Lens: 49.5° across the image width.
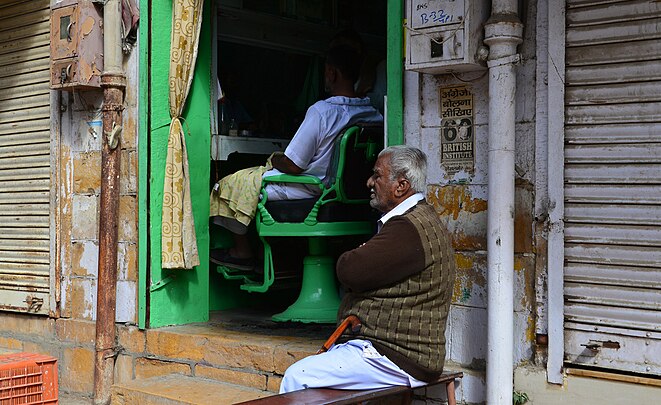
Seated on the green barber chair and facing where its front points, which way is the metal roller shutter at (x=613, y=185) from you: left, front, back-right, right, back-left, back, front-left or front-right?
back

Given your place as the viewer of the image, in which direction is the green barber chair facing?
facing away from the viewer and to the left of the viewer

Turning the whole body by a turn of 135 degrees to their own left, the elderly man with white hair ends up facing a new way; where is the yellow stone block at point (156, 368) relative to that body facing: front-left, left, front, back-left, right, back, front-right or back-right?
back

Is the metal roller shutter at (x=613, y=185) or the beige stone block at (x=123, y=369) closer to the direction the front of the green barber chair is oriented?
the beige stone block

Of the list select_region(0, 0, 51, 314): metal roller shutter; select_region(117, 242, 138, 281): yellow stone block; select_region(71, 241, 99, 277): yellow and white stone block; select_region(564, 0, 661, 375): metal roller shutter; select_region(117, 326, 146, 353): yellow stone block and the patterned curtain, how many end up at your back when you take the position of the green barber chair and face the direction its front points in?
1

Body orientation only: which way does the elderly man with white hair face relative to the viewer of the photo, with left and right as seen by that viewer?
facing to the left of the viewer

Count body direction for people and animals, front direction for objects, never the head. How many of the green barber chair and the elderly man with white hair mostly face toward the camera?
0

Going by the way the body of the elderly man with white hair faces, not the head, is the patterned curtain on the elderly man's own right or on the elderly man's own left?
on the elderly man's own right

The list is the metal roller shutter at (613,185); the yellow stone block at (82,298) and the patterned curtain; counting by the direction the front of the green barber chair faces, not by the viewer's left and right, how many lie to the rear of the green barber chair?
1

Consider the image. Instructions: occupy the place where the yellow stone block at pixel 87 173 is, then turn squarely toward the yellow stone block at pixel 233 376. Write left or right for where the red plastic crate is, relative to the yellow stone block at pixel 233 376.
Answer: right

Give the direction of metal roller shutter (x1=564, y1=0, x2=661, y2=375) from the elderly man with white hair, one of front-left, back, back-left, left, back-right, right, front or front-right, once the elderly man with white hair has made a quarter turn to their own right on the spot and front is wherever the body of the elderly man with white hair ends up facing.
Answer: right

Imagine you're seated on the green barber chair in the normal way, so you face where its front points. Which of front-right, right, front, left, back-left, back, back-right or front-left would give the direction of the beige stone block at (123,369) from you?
front-left

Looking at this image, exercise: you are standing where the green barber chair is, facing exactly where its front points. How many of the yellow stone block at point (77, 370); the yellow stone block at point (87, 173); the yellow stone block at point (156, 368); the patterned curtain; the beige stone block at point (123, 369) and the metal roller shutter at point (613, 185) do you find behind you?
1

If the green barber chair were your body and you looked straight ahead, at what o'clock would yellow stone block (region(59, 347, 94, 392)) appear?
The yellow stone block is roughly at 11 o'clock from the green barber chair.

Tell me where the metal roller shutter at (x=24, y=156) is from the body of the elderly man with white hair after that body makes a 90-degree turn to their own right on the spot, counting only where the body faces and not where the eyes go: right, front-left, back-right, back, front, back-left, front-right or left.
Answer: front-left

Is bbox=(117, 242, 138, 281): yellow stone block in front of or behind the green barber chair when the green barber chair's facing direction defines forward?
in front

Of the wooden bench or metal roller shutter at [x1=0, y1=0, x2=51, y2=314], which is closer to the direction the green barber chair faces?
the metal roller shutter
